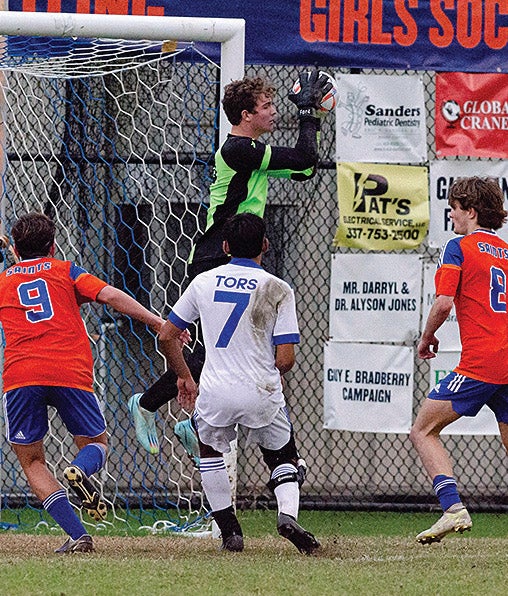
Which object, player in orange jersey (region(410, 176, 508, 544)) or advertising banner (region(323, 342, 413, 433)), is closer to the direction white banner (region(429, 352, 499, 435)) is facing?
the player in orange jersey

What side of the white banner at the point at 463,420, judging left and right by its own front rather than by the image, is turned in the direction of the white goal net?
right

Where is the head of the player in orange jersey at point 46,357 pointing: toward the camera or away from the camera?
away from the camera

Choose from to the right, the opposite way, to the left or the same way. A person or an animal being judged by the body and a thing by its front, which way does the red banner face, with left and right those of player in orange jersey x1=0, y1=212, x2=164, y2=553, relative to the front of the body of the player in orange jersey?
the opposite way

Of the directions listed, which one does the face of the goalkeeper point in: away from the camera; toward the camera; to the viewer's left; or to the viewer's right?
to the viewer's right

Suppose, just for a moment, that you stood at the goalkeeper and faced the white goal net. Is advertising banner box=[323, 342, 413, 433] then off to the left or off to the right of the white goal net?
right

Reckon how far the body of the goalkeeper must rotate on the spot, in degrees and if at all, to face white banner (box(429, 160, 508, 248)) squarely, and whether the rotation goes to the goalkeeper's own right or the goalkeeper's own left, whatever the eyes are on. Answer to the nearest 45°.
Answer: approximately 45° to the goalkeeper's own left

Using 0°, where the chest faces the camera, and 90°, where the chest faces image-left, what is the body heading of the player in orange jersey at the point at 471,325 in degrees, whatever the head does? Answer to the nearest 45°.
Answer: approximately 135°
